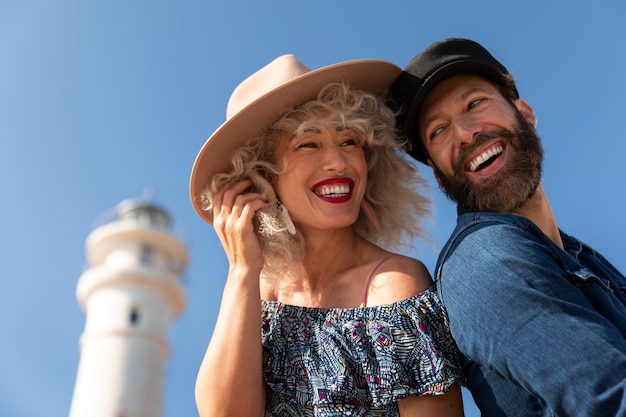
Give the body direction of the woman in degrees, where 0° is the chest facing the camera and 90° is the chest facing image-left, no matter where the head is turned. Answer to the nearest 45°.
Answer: approximately 0°

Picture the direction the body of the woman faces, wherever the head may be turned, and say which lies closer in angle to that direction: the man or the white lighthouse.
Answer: the man

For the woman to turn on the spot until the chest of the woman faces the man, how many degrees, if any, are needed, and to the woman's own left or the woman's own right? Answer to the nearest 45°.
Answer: approximately 45° to the woman's own left

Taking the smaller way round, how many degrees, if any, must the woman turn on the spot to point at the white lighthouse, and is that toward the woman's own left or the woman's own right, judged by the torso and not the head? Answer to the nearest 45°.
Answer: approximately 180°

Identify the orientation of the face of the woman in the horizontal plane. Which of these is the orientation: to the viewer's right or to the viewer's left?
to the viewer's right
